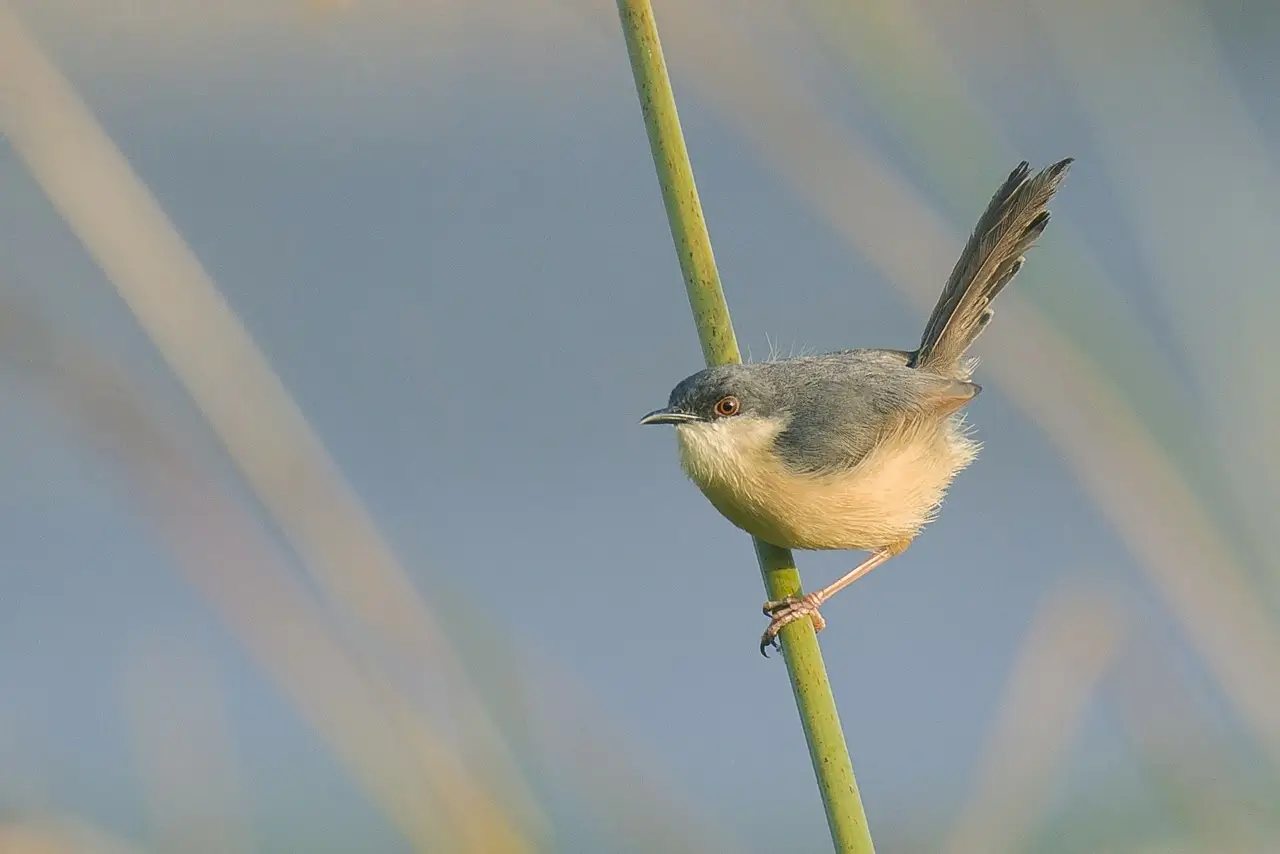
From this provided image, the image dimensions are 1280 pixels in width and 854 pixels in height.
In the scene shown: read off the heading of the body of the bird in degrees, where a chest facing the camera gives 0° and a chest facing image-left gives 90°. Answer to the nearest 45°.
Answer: approximately 90°
